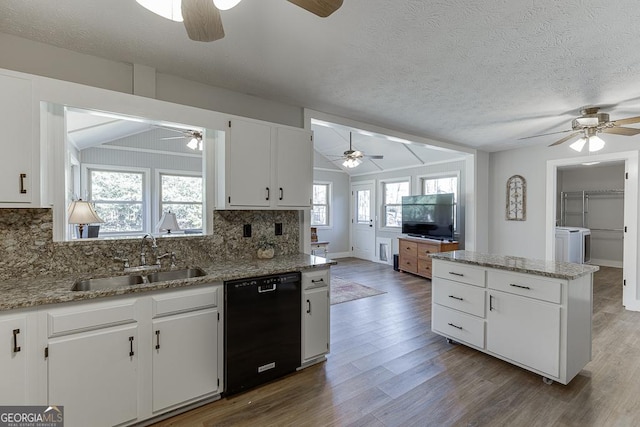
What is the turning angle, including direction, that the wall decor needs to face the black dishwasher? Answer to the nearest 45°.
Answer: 0° — it already faces it

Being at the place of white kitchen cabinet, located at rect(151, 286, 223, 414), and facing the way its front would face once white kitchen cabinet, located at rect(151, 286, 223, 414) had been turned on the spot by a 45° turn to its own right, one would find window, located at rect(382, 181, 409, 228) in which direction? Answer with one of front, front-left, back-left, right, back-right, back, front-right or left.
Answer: back-left

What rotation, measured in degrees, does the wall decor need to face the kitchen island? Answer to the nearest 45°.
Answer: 0° — it already faces it

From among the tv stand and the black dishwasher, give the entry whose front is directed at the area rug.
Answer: the tv stand

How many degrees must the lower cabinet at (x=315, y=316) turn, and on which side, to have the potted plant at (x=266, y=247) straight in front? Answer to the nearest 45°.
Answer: approximately 180°

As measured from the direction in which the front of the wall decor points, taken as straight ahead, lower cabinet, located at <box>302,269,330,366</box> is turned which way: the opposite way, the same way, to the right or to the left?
to the left

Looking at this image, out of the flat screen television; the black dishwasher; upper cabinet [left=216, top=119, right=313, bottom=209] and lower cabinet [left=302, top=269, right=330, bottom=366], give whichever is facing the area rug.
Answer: the flat screen television

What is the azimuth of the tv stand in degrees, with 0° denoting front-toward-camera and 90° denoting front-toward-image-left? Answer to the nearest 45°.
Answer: approximately 45°

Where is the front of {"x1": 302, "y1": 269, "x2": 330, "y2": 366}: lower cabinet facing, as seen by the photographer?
facing the viewer and to the right of the viewer

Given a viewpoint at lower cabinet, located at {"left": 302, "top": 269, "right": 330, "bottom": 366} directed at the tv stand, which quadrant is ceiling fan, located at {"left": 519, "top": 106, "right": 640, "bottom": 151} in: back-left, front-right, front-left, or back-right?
front-right

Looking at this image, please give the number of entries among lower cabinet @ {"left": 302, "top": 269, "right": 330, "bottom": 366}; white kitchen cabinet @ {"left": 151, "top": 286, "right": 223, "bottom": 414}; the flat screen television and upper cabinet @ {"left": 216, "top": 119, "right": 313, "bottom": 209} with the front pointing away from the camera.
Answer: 0

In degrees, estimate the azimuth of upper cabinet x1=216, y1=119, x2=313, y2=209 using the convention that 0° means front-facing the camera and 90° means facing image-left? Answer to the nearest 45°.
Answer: approximately 315°

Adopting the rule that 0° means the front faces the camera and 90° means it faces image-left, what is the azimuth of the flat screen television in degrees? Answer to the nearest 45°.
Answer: approximately 45°

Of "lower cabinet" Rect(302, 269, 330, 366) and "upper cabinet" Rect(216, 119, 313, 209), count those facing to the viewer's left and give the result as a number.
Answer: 0

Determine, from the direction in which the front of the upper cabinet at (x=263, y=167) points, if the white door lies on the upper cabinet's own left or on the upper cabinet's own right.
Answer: on the upper cabinet's own left
